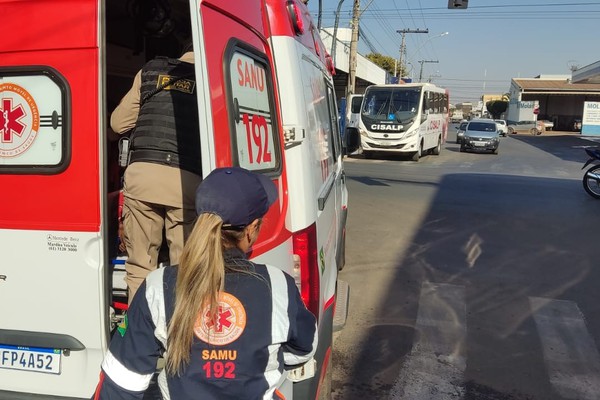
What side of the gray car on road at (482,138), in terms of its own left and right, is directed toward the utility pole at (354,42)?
right

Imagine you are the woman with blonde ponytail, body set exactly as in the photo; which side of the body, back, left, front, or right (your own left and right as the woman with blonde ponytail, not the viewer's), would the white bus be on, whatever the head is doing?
front

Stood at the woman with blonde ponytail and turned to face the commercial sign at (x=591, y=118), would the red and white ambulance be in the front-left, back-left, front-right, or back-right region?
front-left

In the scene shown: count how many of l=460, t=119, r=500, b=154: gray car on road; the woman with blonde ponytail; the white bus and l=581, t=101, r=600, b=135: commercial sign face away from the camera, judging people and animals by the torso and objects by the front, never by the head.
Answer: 1

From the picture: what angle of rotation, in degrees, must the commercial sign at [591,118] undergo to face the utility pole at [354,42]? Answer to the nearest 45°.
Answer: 0° — it already faces it

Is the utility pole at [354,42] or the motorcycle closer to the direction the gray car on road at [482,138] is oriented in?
the motorcycle

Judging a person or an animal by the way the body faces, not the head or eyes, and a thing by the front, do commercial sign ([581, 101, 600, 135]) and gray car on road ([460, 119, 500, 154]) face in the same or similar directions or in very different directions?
same or similar directions

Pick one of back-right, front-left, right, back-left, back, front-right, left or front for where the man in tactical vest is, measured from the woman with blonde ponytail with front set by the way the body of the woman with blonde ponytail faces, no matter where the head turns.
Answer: front

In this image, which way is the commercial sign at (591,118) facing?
toward the camera

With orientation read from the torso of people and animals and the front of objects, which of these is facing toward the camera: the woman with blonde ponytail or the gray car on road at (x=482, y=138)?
the gray car on road

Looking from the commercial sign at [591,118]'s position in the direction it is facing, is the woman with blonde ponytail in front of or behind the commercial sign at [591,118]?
in front

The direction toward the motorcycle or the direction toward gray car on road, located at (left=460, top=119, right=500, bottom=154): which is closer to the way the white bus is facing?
the motorcycle

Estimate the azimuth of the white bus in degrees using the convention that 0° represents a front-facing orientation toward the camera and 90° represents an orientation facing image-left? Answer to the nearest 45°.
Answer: approximately 45°

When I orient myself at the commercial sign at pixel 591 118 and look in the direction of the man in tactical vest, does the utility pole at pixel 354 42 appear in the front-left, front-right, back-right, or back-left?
front-right

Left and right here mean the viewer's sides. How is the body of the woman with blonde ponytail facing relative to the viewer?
facing away from the viewer

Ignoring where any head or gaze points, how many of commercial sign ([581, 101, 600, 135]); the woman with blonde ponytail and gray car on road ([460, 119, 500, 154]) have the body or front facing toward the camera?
2

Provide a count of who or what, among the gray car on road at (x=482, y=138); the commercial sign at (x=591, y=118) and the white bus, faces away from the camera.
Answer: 0

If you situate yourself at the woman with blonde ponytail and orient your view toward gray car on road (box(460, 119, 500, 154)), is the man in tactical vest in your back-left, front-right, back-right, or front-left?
front-left
